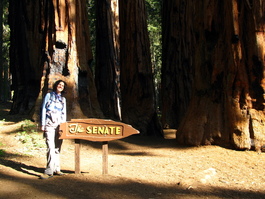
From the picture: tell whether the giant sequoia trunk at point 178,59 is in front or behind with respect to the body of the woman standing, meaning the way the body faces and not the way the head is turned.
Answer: behind

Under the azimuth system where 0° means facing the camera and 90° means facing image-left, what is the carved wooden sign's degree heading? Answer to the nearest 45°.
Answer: approximately 0°

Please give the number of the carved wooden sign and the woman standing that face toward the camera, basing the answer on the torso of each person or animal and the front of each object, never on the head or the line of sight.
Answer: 2

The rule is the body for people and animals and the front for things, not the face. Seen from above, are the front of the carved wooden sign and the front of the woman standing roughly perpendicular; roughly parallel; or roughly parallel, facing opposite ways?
roughly parallel

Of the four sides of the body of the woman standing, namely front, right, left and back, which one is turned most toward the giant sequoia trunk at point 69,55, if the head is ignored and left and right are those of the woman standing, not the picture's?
back

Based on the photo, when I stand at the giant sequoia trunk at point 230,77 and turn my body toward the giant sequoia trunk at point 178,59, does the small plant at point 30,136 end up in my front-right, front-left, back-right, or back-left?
front-left

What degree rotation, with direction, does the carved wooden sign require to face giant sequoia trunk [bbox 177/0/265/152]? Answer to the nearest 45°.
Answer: approximately 135° to its left

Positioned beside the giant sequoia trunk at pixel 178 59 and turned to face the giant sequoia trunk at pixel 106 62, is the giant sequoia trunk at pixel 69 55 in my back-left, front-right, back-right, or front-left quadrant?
front-left

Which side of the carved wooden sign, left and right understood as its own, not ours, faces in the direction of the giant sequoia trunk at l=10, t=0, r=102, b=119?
back

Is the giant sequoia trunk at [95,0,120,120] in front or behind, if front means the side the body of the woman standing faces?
behind

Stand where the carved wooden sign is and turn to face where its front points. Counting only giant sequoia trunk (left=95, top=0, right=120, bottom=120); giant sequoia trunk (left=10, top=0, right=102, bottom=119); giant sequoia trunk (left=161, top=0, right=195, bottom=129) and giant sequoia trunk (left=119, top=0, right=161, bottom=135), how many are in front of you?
0

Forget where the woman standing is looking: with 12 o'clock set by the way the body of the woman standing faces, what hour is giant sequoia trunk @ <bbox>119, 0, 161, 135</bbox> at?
The giant sequoia trunk is roughly at 7 o'clock from the woman standing.

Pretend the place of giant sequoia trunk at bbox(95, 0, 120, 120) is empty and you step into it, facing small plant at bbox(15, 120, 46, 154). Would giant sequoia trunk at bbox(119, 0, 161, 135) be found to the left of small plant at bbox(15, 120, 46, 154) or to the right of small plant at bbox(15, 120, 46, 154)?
left

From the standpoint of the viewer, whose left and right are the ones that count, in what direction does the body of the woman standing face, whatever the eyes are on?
facing the viewer

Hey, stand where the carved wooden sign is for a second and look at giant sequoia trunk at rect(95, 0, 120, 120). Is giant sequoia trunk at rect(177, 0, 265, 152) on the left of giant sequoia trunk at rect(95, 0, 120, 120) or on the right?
right
